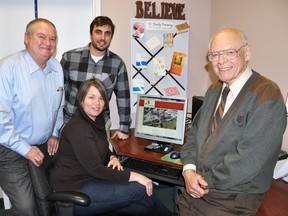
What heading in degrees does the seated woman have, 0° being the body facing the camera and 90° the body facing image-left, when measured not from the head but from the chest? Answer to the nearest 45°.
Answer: approximately 270°

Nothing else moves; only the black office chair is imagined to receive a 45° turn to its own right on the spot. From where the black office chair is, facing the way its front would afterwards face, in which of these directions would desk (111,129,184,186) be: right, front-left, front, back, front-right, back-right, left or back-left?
left

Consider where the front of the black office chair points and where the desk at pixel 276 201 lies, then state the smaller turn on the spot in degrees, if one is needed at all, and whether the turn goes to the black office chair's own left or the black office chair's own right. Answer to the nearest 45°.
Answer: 0° — it already faces it

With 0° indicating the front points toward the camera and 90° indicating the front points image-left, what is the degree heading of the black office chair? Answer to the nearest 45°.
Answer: approximately 270°

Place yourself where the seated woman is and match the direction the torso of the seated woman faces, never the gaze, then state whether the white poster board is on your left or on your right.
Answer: on your left

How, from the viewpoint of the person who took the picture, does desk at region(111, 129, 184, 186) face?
facing the viewer and to the left of the viewer

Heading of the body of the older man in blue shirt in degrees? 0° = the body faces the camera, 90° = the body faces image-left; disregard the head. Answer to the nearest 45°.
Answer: approximately 315°
